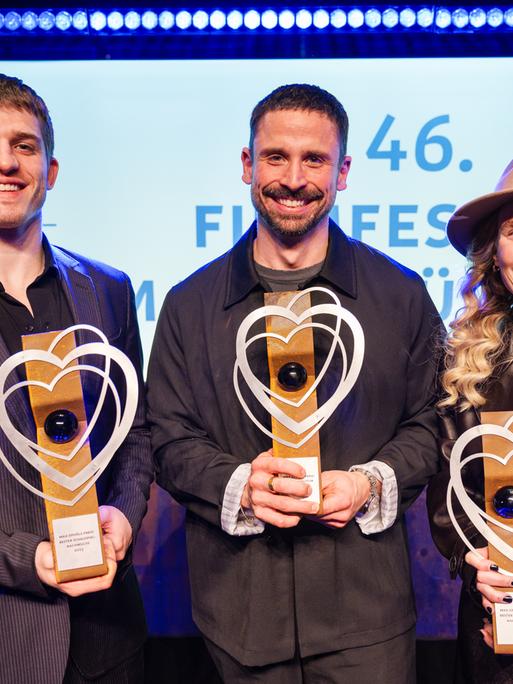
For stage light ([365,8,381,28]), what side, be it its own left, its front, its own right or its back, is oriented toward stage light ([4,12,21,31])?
right

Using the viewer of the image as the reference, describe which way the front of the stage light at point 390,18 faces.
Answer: facing the viewer

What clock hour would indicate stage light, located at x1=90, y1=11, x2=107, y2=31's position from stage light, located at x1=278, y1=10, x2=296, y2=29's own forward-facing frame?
stage light, located at x1=90, y1=11, x2=107, y2=31 is roughly at 3 o'clock from stage light, located at x1=278, y1=10, x2=296, y2=29.

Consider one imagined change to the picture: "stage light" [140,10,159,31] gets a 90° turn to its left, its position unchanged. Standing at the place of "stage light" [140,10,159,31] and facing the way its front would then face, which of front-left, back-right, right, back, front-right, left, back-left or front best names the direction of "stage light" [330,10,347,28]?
front

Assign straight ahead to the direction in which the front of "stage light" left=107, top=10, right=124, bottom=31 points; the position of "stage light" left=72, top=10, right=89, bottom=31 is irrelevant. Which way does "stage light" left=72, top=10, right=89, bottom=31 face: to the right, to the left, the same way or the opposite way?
the same way

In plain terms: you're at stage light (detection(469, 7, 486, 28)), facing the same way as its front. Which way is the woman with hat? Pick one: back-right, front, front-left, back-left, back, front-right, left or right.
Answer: front

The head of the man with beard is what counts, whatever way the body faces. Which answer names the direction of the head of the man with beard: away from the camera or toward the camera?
toward the camera

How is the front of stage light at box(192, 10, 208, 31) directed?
toward the camera

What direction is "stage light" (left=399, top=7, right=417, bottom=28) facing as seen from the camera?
toward the camera

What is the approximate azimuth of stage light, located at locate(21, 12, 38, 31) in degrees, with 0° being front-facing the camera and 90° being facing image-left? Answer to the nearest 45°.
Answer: approximately 0°

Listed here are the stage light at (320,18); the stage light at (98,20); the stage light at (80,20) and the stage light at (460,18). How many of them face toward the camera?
4

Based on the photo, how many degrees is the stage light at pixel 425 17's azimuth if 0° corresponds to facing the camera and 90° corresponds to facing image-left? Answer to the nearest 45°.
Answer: approximately 0°
